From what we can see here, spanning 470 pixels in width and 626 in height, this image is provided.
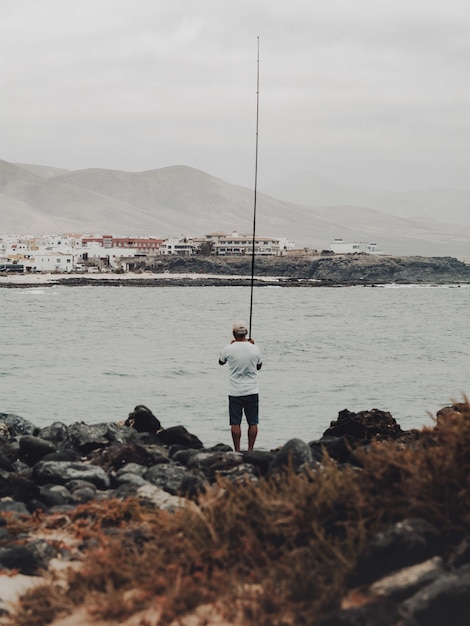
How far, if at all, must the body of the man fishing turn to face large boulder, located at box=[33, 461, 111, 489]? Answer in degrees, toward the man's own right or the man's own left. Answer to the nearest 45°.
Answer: approximately 135° to the man's own left

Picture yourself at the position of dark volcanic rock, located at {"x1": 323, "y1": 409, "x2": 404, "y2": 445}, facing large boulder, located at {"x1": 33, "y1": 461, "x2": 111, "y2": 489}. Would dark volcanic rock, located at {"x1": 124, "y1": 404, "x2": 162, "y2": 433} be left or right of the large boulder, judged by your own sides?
right

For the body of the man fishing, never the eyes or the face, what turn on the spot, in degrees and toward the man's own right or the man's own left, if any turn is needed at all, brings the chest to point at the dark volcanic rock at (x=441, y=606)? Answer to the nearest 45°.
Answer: approximately 180°

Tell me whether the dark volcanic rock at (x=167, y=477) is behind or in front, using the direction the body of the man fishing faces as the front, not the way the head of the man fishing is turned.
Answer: behind

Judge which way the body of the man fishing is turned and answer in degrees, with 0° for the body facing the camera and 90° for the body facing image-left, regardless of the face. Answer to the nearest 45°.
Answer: approximately 180°

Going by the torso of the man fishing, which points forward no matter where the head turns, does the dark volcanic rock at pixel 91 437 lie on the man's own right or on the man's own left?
on the man's own left

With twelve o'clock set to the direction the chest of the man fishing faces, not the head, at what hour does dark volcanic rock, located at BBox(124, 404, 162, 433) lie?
The dark volcanic rock is roughly at 11 o'clock from the man fishing.

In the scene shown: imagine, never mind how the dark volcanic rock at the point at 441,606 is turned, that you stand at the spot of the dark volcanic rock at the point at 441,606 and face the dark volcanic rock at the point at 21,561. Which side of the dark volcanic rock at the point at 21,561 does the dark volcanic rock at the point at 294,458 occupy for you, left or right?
right

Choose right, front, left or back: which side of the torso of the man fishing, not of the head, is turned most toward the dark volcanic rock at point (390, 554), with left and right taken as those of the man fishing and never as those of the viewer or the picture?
back
